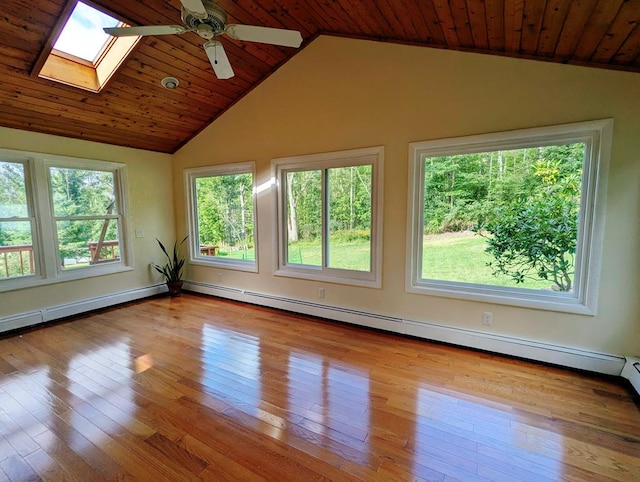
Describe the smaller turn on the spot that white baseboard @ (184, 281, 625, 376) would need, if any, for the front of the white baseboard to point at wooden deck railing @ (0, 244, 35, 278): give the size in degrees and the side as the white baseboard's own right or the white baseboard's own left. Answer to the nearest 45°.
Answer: approximately 45° to the white baseboard's own right

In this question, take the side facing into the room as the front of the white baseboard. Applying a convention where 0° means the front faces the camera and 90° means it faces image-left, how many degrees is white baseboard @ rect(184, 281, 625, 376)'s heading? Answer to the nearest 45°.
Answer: approximately 45°

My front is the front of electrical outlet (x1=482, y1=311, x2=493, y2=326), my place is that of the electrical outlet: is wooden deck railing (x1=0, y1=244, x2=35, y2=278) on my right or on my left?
on my right

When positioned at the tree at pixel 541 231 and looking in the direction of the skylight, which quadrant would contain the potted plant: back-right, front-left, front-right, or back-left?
front-right

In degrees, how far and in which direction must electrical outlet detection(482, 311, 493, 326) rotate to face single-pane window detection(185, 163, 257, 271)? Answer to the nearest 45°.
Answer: approximately 90° to its right

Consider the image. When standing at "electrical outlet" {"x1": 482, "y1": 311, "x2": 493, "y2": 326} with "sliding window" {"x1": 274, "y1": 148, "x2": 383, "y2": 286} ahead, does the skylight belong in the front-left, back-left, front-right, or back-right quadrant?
front-left

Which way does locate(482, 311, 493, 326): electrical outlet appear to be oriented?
toward the camera

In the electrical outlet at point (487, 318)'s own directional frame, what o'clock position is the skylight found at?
The skylight is roughly at 2 o'clock from the electrical outlet.

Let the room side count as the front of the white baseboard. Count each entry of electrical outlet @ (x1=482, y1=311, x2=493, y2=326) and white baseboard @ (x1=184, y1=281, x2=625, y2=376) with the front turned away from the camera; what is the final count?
0

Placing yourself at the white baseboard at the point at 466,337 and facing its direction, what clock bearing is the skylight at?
The skylight is roughly at 1 o'clock from the white baseboard.

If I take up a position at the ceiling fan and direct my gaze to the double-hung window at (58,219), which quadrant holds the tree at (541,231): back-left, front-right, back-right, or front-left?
back-right

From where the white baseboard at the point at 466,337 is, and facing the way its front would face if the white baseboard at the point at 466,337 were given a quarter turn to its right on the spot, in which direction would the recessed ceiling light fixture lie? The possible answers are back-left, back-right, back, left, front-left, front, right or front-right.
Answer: front-left

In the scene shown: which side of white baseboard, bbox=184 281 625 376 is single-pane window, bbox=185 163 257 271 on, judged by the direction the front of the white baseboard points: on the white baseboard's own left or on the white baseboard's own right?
on the white baseboard's own right
